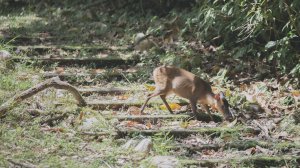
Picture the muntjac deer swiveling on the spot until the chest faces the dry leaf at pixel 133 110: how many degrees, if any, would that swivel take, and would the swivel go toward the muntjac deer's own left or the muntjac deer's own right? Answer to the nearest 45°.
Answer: approximately 180°

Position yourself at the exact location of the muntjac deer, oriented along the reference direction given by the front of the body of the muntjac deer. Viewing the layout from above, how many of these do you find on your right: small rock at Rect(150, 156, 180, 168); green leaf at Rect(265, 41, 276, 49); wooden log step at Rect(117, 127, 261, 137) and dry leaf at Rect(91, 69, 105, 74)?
2

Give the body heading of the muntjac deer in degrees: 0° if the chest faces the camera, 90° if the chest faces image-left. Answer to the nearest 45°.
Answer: approximately 270°

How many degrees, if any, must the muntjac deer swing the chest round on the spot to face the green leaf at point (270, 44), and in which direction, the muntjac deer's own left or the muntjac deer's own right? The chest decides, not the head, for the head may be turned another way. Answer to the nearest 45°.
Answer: approximately 45° to the muntjac deer's own left

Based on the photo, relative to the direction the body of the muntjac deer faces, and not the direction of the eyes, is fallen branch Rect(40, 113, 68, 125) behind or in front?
behind

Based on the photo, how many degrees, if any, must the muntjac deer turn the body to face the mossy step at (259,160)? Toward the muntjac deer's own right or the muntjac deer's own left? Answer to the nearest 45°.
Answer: approximately 45° to the muntjac deer's own right

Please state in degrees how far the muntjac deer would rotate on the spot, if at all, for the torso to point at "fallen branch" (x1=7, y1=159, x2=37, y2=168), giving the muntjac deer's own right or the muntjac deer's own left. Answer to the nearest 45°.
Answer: approximately 135° to the muntjac deer's own right

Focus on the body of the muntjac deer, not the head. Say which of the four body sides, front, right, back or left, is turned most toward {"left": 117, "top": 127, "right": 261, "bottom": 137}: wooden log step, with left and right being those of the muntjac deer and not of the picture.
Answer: right

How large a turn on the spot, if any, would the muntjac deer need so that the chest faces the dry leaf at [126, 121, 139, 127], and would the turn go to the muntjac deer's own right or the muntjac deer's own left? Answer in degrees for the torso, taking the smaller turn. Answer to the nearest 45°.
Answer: approximately 135° to the muntjac deer's own right

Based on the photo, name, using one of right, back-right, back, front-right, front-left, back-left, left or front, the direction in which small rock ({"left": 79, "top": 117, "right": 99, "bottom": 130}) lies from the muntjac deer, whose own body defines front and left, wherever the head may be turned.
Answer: back-right

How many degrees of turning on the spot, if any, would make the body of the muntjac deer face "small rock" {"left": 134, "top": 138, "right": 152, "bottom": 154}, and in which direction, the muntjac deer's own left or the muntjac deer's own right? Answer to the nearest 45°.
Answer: approximately 90° to the muntjac deer's own right
